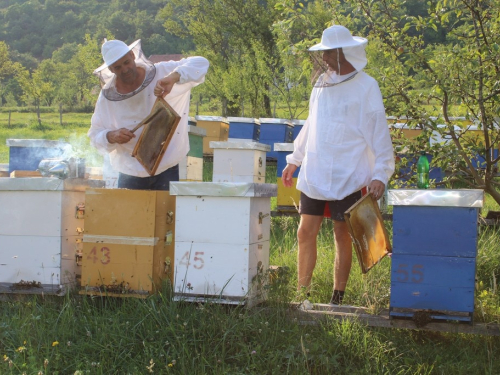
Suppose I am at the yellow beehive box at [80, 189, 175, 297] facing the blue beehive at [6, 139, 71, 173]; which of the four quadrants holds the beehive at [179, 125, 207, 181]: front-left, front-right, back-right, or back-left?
front-right

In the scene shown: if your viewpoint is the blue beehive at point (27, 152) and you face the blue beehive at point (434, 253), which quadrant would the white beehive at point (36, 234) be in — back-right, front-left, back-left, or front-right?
front-right

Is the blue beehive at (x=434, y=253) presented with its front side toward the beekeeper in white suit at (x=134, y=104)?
no

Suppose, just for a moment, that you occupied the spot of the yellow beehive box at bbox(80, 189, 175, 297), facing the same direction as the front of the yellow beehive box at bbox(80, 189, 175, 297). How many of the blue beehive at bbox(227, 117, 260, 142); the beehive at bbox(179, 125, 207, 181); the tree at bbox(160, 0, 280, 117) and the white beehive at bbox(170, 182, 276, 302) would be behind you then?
3

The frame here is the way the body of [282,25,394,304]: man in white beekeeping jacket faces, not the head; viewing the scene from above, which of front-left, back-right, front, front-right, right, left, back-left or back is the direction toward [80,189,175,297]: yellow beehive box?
front-right

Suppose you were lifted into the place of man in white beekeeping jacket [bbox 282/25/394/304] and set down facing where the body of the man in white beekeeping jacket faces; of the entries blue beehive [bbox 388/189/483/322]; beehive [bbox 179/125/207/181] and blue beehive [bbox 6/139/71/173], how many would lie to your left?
1

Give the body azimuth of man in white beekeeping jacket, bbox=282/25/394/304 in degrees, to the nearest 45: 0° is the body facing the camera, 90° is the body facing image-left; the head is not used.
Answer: approximately 45°

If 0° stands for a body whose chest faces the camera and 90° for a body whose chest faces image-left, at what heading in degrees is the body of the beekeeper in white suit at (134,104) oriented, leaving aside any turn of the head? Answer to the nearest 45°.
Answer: approximately 0°

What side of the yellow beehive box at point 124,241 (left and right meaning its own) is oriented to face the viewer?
front

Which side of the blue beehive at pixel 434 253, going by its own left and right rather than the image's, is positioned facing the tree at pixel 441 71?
back

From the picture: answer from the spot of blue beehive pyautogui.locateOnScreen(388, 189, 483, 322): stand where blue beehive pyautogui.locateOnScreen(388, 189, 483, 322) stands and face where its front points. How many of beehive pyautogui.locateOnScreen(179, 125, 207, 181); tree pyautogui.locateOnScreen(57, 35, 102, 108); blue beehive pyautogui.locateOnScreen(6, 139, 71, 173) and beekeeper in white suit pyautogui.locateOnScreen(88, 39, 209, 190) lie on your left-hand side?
0

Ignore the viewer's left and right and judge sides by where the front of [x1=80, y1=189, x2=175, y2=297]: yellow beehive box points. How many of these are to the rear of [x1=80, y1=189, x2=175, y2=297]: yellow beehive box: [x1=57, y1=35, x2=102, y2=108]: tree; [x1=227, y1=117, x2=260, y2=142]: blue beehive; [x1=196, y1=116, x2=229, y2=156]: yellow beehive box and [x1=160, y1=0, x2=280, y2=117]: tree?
4

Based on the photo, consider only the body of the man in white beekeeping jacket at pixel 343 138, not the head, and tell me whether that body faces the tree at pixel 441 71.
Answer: no

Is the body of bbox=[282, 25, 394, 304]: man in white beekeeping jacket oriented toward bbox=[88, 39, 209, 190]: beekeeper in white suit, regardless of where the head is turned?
no

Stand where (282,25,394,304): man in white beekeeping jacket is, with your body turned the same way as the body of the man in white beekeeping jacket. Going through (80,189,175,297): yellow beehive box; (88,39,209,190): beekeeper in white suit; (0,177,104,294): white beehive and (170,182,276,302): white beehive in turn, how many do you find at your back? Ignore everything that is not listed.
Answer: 0
